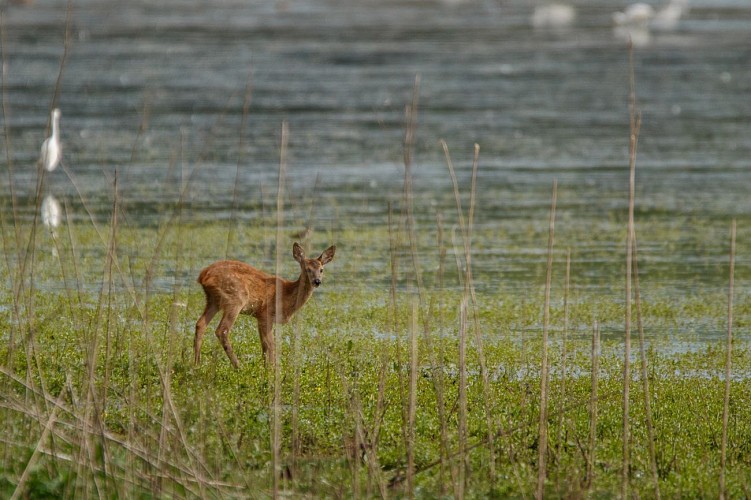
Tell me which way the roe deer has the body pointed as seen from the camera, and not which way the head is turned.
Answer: to the viewer's right

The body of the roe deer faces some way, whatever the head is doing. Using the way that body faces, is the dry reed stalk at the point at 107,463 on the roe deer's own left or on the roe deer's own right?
on the roe deer's own right

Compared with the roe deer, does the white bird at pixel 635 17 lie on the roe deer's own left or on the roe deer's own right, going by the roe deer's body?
on the roe deer's own left
